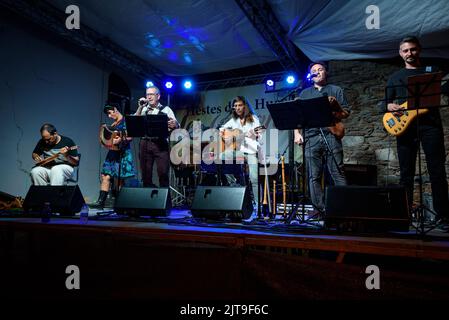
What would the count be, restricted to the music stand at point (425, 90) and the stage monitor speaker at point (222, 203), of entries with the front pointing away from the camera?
2

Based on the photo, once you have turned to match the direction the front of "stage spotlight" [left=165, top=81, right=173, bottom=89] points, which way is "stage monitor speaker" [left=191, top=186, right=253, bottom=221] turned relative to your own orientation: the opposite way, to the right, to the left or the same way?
the opposite way

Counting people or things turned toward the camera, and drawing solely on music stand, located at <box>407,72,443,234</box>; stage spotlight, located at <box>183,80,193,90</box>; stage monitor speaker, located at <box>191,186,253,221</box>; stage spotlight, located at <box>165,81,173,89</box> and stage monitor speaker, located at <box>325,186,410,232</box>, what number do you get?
2

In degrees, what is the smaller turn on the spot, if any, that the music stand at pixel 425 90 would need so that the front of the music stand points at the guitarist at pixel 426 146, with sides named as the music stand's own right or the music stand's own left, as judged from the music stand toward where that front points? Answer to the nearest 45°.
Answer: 0° — it already faces them

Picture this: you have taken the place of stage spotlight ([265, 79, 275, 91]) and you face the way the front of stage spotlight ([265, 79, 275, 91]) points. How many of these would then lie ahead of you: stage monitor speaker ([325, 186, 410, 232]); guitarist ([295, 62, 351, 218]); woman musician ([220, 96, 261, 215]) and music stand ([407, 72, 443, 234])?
4

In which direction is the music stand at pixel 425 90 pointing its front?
away from the camera

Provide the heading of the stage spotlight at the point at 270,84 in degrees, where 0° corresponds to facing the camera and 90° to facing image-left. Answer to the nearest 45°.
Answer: approximately 0°

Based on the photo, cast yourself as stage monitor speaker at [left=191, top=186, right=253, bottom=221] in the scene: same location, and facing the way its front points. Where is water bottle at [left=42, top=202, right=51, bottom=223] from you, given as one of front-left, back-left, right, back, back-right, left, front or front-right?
left

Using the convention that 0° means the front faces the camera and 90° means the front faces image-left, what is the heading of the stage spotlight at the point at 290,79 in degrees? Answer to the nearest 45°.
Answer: approximately 0°

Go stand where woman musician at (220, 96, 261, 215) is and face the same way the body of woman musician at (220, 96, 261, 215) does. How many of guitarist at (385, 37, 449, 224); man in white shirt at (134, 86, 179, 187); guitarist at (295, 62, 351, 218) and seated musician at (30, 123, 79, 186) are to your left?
2

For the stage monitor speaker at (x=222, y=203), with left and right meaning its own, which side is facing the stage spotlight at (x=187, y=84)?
front

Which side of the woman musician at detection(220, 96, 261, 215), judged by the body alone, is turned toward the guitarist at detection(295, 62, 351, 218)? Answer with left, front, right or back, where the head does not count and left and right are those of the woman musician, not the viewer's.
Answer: left

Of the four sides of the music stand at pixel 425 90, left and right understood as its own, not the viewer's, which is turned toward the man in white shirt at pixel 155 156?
left

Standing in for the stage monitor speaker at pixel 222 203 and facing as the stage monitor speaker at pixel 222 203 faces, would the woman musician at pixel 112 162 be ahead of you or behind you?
ahead
